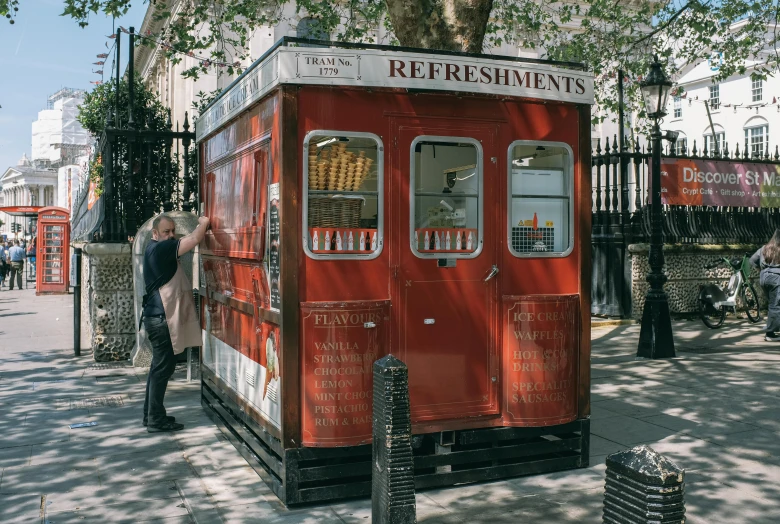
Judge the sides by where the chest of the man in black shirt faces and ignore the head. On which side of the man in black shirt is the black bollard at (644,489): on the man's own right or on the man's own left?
on the man's own right

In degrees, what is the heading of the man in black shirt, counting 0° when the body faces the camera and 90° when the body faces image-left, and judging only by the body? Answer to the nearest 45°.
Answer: approximately 270°

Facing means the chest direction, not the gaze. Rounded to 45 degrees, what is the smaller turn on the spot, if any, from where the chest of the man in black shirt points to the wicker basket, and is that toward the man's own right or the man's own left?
approximately 45° to the man's own right

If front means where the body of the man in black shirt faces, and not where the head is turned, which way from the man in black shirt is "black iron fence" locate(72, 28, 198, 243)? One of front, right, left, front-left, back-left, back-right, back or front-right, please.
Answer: left

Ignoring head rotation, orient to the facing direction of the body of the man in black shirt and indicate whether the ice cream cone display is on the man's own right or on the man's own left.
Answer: on the man's own right

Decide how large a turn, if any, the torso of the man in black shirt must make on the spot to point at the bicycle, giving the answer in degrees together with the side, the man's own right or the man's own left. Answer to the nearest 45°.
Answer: approximately 45° to the man's own left

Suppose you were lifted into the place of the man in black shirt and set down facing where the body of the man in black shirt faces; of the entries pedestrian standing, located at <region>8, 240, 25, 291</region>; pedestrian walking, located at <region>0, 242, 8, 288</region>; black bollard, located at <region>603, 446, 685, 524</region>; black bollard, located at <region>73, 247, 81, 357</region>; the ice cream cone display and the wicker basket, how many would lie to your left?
3

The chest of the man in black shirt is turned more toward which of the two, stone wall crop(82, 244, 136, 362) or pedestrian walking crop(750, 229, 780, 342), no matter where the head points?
the pedestrian walking
